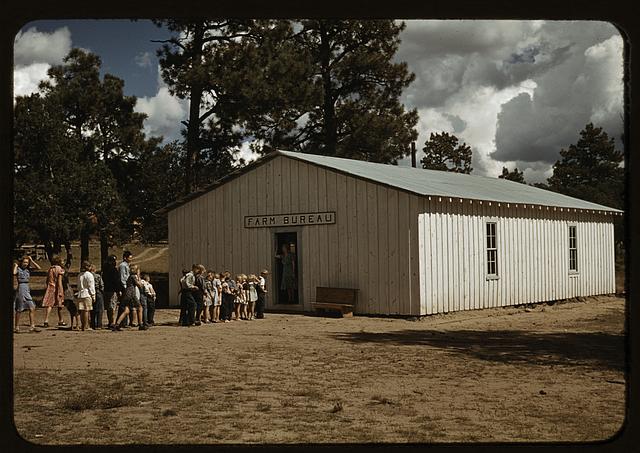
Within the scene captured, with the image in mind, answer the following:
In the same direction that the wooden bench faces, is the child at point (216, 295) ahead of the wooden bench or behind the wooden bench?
ahead

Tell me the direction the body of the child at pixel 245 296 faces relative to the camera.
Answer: to the viewer's right

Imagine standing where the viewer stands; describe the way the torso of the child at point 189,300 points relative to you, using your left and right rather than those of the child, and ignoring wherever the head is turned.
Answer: facing to the right of the viewer

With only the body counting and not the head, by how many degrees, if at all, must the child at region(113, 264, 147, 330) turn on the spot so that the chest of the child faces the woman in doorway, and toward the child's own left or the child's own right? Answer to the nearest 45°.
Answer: approximately 45° to the child's own left

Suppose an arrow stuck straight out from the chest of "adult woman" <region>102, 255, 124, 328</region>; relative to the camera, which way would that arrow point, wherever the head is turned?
to the viewer's right

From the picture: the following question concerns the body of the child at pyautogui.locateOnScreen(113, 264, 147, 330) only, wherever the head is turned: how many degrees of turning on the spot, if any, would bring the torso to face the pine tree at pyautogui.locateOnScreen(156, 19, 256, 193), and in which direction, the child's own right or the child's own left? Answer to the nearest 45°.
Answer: approximately 90° to the child's own left

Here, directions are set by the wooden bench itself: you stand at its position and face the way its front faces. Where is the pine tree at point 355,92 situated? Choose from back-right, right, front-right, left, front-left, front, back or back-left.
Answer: back-right

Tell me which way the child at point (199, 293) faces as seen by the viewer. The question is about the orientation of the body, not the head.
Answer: to the viewer's right

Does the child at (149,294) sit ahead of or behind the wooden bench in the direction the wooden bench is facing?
ahead

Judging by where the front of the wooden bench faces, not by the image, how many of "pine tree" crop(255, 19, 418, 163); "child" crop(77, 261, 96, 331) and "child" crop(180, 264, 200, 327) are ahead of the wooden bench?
2

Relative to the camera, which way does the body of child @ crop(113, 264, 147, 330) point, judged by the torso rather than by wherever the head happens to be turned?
to the viewer's right
